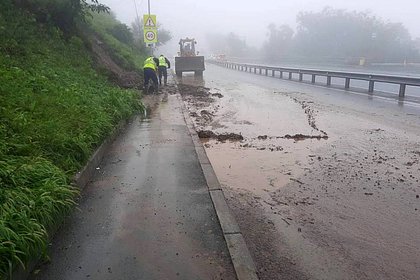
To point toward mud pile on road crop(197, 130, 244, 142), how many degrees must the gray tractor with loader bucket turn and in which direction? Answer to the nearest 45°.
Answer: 0° — it already faces it

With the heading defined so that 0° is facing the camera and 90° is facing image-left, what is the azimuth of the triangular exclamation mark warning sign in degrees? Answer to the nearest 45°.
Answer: approximately 0°

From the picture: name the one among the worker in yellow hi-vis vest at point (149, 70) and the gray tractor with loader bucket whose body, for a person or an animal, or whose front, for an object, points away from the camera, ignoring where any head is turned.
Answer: the worker in yellow hi-vis vest

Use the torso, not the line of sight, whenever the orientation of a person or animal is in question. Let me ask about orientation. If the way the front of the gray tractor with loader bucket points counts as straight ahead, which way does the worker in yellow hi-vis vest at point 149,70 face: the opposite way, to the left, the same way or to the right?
the opposite way

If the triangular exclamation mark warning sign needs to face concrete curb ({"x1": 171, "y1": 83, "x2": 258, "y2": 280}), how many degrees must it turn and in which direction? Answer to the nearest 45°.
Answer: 0° — it already faces it

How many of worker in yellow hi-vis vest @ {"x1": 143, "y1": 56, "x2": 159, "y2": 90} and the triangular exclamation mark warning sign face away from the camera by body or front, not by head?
1

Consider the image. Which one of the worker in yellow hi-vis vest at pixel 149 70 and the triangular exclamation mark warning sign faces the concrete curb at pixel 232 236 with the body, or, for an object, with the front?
the triangular exclamation mark warning sign

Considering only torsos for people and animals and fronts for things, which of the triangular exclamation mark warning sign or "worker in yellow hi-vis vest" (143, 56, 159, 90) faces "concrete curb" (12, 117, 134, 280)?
the triangular exclamation mark warning sign

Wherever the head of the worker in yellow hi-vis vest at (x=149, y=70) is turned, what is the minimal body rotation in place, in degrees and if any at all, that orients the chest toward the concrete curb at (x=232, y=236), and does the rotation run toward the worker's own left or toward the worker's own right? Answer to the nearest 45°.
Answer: approximately 180°

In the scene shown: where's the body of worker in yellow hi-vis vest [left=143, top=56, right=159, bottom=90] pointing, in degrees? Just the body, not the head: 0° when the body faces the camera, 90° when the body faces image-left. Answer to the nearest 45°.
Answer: approximately 180°

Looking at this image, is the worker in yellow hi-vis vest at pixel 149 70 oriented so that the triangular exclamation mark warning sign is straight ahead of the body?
yes

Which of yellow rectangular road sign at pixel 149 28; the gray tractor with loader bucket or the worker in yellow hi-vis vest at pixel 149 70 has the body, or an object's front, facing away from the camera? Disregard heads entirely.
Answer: the worker in yellow hi-vis vest

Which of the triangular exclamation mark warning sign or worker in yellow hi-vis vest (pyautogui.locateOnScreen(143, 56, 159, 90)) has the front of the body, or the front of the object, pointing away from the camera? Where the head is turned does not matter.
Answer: the worker in yellow hi-vis vest
